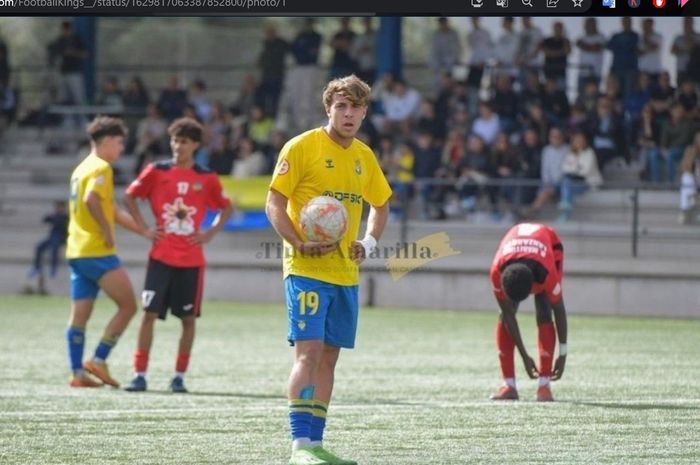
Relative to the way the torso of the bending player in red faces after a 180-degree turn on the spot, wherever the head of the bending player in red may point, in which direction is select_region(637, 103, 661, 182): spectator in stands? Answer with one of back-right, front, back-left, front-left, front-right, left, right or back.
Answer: front

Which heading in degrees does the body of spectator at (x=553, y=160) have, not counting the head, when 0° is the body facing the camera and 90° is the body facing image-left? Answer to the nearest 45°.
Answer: approximately 45°

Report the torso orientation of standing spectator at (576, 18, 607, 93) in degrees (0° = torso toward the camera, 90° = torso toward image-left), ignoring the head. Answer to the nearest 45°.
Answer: approximately 0°

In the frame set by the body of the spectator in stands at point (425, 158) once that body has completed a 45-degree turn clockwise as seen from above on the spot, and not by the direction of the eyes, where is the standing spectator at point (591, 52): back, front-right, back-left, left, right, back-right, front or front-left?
back-left

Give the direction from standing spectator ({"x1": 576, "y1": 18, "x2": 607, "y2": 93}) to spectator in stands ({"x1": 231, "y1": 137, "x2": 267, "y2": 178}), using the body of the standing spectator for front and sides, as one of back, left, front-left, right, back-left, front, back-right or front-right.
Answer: right

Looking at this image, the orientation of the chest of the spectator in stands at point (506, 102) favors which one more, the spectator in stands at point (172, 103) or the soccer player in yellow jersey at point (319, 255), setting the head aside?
the soccer player in yellow jersey

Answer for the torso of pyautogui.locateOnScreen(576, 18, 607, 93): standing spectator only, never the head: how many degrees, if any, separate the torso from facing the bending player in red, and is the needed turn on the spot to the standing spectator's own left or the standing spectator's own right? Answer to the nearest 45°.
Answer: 0° — they already face them

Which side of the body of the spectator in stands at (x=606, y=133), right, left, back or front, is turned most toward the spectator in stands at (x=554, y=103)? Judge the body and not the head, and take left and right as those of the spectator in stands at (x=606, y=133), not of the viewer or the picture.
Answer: right
